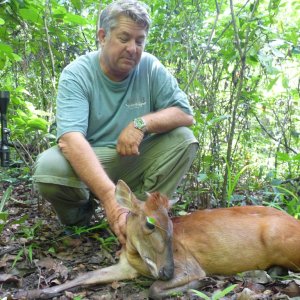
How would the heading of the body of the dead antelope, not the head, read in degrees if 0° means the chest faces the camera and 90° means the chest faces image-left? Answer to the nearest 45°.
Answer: approximately 90°

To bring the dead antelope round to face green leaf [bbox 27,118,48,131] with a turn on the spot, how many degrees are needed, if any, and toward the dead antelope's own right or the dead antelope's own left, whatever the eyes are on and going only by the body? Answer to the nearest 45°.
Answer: approximately 45° to the dead antelope's own right

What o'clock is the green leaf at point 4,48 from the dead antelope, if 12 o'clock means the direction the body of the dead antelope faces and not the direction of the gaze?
The green leaf is roughly at 1 o'clock from the dead antelope.
